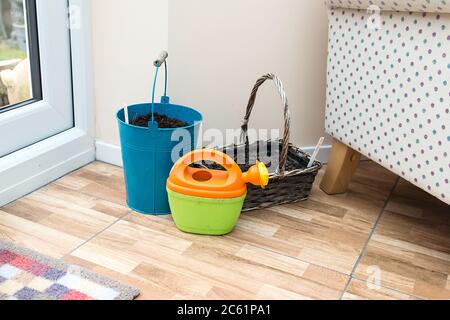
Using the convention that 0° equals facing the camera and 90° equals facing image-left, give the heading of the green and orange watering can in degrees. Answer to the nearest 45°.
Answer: approximately 270°
